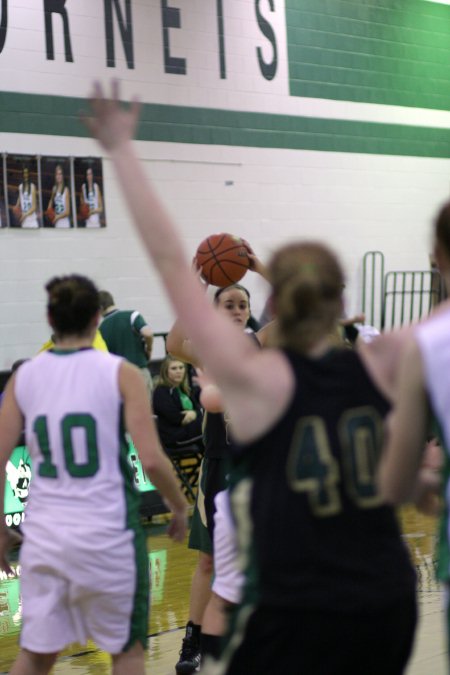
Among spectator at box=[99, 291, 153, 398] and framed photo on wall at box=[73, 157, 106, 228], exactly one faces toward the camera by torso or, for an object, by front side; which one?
the framed photo on wall

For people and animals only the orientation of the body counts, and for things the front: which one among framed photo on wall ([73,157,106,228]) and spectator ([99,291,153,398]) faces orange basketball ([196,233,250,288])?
the framed photo on wall

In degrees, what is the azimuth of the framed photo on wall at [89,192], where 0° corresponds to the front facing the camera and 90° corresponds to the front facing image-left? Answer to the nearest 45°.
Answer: approximately 0°

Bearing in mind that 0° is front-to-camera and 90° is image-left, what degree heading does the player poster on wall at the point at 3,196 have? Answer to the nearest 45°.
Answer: approximately 0°

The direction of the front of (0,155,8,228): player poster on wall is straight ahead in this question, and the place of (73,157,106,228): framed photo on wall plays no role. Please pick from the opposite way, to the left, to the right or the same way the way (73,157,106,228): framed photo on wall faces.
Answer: the same way

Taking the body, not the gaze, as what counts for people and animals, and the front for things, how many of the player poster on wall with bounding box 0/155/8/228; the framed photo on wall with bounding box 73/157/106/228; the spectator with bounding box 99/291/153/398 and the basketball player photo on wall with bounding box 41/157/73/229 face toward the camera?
3

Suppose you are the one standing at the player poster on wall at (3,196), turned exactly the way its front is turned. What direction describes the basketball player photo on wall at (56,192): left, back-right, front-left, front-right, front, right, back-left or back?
back-left

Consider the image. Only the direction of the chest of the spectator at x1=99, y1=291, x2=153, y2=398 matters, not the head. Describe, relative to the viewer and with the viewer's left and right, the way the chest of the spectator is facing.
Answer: facing away from the viewer and to the left of the viewer

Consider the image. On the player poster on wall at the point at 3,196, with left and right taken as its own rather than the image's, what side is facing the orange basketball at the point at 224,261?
front

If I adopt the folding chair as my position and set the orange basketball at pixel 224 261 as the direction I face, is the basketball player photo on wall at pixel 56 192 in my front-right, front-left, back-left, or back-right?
back-right

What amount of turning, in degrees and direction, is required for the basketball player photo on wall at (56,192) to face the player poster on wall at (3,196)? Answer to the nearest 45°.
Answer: approximately 45° to its right

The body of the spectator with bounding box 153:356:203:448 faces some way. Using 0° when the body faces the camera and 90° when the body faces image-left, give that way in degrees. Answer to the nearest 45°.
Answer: approximately 315°
